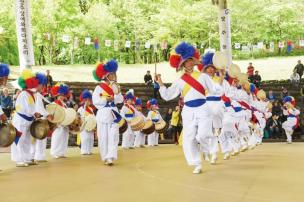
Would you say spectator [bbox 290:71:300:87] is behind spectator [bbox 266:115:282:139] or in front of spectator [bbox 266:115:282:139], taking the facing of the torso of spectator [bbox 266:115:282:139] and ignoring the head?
behind

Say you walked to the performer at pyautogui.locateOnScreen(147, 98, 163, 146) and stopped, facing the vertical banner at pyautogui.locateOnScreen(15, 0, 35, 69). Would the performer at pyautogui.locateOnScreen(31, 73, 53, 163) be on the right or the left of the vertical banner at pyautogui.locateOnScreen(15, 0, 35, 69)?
left

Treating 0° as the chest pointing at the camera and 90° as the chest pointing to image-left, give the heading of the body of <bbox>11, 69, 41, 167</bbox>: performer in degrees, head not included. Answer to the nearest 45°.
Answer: approximately 270°

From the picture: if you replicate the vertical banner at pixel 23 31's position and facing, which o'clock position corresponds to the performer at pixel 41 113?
The performer is roughly at 12 o'clock from the vertical banner.

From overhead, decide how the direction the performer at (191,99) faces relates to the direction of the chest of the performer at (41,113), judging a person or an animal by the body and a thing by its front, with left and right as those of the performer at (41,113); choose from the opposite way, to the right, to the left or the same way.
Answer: to the right

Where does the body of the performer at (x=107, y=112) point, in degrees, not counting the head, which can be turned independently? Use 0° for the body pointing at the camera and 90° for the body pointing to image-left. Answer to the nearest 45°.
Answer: approximately 315°

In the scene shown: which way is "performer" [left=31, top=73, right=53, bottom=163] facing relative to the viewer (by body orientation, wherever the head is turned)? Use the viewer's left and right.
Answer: facing to the right of the viewer

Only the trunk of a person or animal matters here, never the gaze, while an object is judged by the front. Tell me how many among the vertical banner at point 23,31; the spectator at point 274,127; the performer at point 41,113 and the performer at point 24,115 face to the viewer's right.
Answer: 2

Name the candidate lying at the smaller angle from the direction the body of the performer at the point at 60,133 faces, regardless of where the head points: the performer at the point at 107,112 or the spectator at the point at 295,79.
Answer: the performer

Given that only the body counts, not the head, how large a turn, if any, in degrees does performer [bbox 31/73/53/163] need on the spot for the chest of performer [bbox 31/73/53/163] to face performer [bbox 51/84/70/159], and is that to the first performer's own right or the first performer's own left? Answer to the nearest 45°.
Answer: approximately 90° to the first performer's own left
